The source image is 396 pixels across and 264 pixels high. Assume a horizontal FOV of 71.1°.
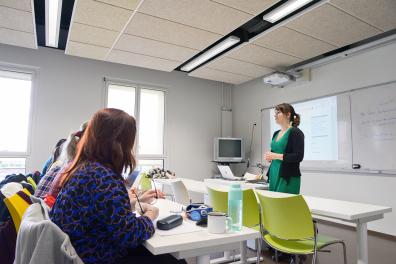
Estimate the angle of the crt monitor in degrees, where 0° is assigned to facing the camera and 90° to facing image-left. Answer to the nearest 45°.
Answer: approximately 0°

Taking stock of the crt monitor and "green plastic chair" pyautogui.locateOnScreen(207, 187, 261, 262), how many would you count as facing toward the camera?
1

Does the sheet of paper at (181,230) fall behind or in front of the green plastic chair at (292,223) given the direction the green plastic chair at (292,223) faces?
behind

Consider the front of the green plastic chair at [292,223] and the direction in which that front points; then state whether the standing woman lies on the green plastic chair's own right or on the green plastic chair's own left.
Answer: on the green plastic chair's own left

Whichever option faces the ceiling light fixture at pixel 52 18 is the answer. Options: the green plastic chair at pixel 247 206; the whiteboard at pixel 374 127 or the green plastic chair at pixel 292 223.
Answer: the whiteboard

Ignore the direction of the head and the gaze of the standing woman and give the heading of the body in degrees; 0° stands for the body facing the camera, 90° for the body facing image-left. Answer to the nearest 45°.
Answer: approximately 45°

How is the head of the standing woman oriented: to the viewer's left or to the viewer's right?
to the viewer's left

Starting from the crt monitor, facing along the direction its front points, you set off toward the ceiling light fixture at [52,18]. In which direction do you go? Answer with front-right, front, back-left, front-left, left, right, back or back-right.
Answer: front-right

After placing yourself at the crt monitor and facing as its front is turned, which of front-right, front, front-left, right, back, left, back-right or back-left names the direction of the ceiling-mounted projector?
front-left

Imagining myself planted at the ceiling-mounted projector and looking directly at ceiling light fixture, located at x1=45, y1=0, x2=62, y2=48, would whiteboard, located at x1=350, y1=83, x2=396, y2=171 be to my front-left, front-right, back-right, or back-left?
back-left

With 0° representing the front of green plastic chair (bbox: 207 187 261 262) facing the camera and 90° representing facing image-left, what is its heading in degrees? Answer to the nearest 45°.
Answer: approximately 225°

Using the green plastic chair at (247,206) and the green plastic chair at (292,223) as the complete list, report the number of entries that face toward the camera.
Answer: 0
